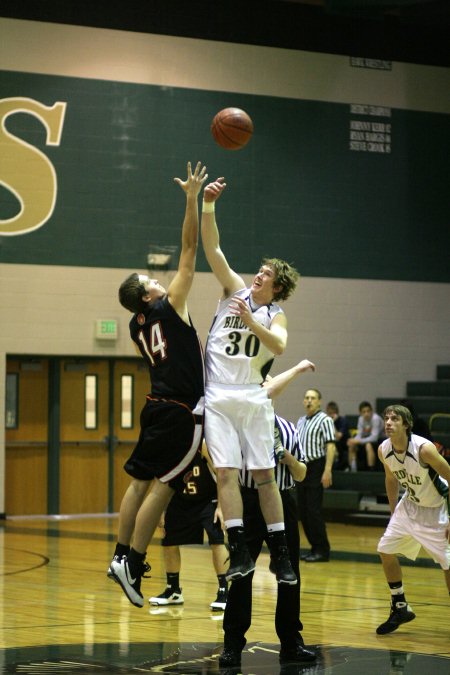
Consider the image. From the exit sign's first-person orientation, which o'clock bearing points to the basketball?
The basketball is roughly at 12 o'clock from the exit sign.

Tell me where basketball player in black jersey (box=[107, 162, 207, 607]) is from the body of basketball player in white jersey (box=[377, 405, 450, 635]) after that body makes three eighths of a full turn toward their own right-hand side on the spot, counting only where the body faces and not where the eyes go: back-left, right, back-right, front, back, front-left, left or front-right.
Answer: back-left

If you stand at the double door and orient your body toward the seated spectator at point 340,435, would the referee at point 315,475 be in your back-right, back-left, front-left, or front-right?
front-right

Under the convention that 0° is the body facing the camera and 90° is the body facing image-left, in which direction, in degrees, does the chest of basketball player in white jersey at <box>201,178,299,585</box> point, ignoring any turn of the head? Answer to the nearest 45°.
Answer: approximately 0°

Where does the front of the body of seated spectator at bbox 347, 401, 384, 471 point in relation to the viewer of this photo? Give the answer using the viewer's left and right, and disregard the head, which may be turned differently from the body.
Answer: facing the viewer and to the left of the viewer

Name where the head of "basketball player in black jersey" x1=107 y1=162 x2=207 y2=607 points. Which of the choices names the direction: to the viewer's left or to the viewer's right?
to the viewer's right

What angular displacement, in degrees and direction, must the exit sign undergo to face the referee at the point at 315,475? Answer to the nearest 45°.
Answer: approximately 45° to its left

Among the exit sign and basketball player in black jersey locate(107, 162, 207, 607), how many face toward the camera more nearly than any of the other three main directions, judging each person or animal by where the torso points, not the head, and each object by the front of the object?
1

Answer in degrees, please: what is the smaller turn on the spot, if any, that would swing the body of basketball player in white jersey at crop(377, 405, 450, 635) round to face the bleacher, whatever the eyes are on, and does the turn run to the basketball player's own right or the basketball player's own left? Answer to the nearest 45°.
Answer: approximately 135° to the basketball player's own right

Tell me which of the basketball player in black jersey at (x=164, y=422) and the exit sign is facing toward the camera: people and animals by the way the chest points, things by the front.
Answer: the exit sign

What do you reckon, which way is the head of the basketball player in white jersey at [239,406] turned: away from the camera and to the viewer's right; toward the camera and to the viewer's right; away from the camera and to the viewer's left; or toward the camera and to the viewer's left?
toward the camera and to the viewer's left

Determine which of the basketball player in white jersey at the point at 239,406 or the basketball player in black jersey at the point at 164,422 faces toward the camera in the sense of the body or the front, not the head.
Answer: the basketball player in white jersey
